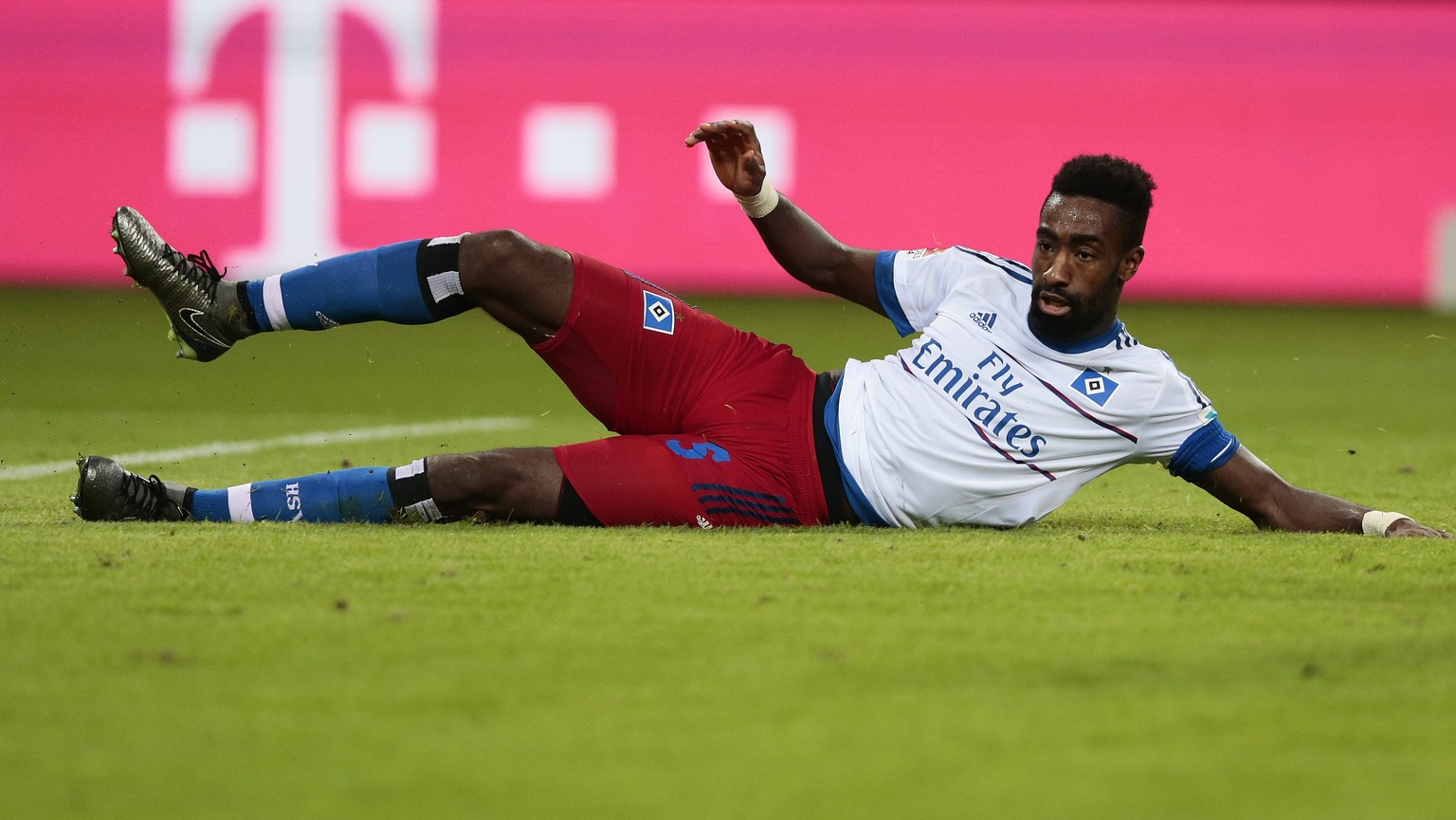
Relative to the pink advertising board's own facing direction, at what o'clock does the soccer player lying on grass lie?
The soccer player lying on grass is roughly at 12 o'clock from the pink advertising board.

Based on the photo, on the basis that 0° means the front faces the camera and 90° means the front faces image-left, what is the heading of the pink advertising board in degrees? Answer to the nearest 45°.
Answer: approximately 0°
